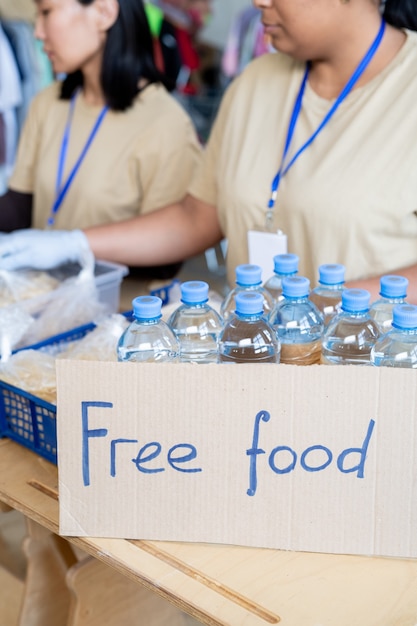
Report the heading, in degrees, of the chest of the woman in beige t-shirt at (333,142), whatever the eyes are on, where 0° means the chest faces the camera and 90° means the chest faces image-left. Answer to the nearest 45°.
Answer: approximately 45°

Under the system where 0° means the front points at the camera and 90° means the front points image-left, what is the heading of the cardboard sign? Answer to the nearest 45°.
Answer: approximately 0°

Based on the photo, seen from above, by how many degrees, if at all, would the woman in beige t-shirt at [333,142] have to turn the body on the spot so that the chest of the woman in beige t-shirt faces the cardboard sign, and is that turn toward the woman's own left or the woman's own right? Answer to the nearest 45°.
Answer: approximately 45° to the woman's own left

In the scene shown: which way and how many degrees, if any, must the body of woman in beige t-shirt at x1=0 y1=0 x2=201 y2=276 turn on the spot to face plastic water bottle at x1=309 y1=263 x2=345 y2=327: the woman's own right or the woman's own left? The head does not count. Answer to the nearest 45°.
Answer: approximately 45° to the woman's own left

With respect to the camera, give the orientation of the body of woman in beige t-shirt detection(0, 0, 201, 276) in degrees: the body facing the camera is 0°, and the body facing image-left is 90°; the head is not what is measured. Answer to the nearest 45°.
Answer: approximately 45°
